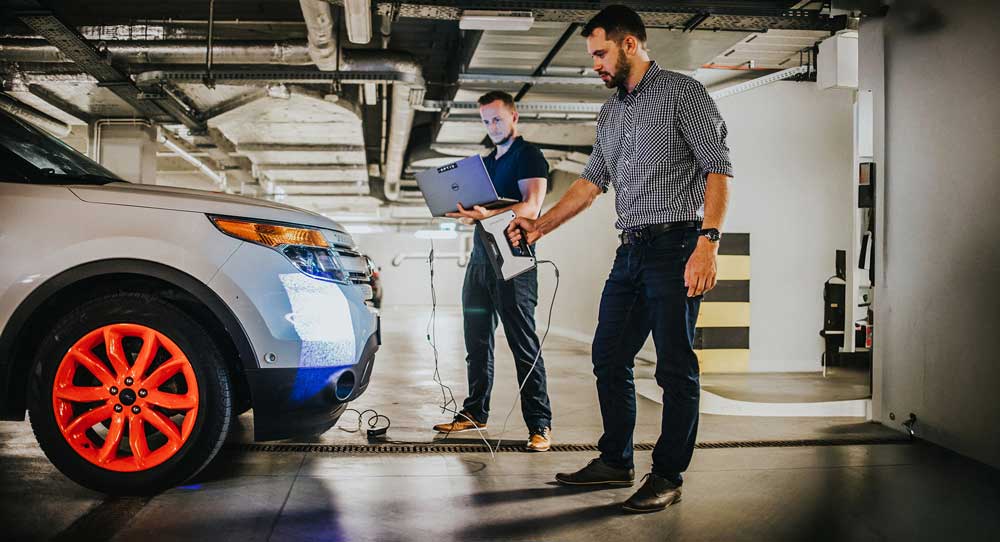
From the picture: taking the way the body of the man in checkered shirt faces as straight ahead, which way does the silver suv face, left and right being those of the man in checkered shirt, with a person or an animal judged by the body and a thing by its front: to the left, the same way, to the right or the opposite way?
the opposite way

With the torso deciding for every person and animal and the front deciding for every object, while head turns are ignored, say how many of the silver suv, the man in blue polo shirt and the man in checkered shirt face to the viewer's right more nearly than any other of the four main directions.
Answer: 1

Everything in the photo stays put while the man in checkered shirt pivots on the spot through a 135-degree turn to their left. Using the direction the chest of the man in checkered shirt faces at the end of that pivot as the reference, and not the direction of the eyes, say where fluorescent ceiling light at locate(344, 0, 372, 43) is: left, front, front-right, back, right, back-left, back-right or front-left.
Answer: back-left

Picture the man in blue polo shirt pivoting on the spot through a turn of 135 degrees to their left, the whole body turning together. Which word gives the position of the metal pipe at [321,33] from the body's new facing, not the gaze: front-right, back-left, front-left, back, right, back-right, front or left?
back-left

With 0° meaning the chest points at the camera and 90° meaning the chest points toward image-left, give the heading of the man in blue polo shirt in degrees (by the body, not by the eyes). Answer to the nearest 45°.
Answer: approximately 45°

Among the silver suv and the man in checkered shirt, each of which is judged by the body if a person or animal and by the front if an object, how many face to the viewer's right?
1

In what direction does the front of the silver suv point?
to the viewer's right

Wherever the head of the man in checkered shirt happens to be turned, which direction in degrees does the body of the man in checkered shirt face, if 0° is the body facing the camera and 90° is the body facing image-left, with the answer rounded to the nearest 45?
approximately 45°

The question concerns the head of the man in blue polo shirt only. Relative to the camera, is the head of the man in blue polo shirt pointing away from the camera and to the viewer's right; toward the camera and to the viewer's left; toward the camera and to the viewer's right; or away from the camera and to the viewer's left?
toward the camera and to the viewer's left

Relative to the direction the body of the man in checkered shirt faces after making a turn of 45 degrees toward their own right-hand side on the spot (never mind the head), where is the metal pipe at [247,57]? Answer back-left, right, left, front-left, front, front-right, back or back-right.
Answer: front-right

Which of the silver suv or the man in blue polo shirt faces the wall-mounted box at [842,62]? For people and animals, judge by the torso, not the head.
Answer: the silver suv

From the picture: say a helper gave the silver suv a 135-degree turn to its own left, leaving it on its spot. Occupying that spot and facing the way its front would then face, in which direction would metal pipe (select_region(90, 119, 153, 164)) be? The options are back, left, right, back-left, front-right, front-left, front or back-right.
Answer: front-right
